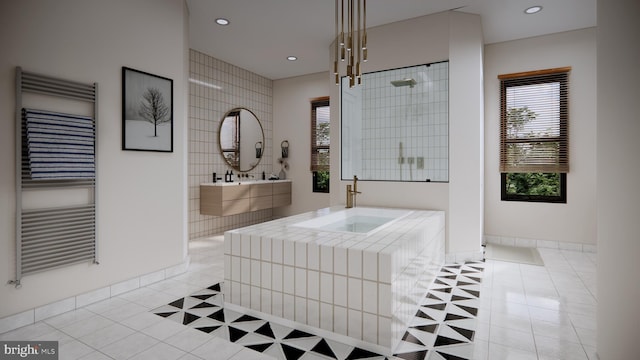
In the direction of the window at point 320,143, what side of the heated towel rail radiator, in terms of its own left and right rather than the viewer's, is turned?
left

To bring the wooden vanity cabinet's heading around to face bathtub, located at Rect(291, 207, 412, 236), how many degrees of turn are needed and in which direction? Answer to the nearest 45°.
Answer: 0° — it already faces it

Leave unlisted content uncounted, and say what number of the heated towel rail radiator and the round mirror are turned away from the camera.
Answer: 0

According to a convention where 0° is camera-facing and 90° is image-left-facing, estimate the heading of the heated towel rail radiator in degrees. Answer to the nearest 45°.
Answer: approximately 315°

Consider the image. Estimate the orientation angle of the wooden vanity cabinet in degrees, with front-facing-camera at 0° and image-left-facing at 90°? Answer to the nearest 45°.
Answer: approximately 315°

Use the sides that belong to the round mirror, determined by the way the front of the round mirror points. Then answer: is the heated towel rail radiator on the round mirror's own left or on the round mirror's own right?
on the round mirror's own right

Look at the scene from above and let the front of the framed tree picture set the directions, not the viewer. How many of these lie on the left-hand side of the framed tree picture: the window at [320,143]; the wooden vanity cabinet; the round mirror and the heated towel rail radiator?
3

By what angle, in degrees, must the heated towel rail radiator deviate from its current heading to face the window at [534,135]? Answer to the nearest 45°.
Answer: approximately 45° to its left

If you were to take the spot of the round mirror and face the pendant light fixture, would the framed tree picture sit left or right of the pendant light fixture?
right

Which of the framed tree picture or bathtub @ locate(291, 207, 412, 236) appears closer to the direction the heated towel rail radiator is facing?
the bathtub

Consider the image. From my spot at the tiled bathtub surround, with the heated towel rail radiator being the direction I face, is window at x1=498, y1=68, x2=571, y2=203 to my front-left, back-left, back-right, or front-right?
back-right

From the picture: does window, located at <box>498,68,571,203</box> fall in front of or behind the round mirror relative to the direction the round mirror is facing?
in front

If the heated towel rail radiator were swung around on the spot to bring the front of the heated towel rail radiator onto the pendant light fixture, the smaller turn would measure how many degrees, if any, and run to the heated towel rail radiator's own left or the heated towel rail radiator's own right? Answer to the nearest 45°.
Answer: approximately 45° to the heated towel rail radiator's own left

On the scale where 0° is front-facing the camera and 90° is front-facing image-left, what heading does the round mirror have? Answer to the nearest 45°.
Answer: approximately 315°

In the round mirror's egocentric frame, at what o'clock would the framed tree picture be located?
The framed tree picture is roughly at 2 o'clock from the round mirror.
